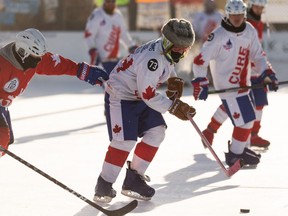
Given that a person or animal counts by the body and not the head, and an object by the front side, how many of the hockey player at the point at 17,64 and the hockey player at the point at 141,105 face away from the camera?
0

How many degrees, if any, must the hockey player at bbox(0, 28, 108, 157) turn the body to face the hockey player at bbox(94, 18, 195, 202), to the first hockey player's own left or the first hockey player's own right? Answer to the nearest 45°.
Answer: approximately 45° to the first hockey player's own left

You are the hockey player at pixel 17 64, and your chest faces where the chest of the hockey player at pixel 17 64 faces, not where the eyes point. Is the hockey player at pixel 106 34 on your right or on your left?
on your left

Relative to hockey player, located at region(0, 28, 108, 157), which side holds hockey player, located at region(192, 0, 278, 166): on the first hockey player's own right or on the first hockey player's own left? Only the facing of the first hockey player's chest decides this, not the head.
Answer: on the first hockey player's own left

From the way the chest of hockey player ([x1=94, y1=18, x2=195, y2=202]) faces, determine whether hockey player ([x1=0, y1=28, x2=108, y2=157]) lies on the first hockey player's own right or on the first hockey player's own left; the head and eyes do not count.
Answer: on the first hockey player's own right

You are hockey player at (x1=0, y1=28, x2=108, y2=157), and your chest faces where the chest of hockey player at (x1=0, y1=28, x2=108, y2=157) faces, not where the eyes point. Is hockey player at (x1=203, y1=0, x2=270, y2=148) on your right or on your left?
on your left

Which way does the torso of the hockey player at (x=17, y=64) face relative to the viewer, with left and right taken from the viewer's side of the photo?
facing the viewer and to the right of the viewer
